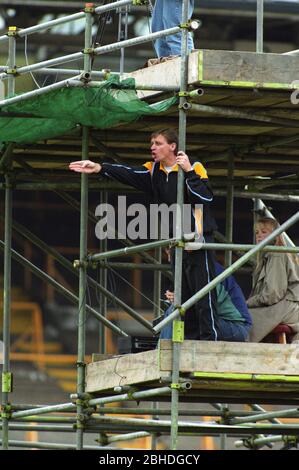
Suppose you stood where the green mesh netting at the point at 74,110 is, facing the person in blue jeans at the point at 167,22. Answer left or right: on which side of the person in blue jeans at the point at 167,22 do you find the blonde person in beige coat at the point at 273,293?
left

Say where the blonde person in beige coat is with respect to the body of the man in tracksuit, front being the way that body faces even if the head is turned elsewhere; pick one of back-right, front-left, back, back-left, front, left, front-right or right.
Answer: back

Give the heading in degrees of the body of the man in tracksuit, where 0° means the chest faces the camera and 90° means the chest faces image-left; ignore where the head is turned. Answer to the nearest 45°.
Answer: approximately 45°

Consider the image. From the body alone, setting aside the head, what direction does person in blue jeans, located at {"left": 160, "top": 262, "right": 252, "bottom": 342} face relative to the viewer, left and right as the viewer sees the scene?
facing to the left of the viewer
